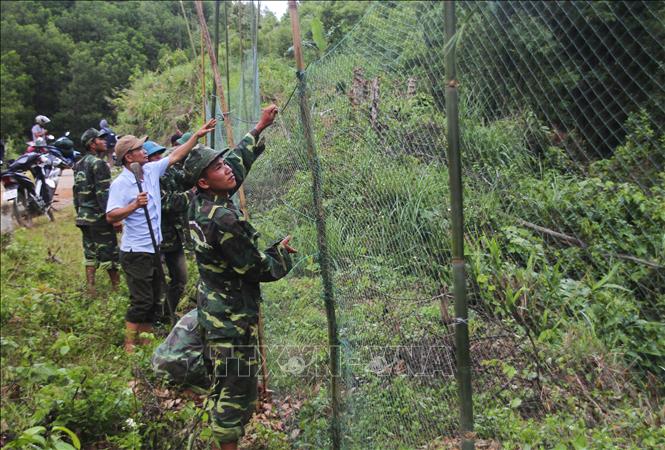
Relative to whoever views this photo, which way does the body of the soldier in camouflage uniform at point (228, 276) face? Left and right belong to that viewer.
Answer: facing to the right of the viewer

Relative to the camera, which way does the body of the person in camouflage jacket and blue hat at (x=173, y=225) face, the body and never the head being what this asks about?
to the viewer's right

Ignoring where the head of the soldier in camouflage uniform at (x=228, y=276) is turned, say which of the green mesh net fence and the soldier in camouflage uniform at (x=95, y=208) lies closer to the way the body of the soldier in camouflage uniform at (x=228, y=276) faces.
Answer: the green mesh net fence

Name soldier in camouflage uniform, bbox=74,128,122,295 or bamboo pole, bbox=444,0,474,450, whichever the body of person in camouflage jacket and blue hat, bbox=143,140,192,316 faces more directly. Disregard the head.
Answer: the bamboo pole

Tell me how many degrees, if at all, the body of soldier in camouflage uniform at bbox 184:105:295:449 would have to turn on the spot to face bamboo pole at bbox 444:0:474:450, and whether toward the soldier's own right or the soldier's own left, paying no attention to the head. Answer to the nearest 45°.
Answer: approximately 45° to the soldier's own right

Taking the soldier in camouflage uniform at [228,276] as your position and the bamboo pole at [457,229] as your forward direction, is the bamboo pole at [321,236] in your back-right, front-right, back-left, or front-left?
front-left

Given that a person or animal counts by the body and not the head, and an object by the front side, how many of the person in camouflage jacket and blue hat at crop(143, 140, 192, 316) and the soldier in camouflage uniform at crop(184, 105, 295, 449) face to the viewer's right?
2

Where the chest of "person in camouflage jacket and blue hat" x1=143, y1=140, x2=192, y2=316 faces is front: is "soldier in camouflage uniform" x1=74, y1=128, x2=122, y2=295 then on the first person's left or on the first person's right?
on the first person's left

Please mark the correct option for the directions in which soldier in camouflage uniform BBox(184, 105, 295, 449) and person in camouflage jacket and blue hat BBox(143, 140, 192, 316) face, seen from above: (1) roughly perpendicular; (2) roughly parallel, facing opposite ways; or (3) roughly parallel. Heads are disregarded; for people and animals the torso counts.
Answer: roughly parallel

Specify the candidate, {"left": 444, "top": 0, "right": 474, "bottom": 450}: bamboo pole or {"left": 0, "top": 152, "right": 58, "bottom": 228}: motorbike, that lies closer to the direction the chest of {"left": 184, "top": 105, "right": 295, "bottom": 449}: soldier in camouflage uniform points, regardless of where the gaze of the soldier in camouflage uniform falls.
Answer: the bamboo pole

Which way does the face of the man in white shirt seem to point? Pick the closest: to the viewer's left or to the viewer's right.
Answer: to the viewer's right

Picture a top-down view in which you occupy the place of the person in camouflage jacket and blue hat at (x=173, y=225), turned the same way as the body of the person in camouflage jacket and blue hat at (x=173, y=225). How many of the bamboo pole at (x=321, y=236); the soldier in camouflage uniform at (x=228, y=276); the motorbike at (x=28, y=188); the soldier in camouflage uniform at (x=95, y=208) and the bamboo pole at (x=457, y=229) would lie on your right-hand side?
3

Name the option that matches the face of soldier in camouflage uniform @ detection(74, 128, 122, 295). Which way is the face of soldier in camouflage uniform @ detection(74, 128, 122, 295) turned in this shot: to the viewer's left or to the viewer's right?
to the viewer's right

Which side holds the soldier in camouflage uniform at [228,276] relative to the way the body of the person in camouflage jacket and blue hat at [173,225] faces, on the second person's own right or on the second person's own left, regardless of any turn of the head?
on the second person's own right
